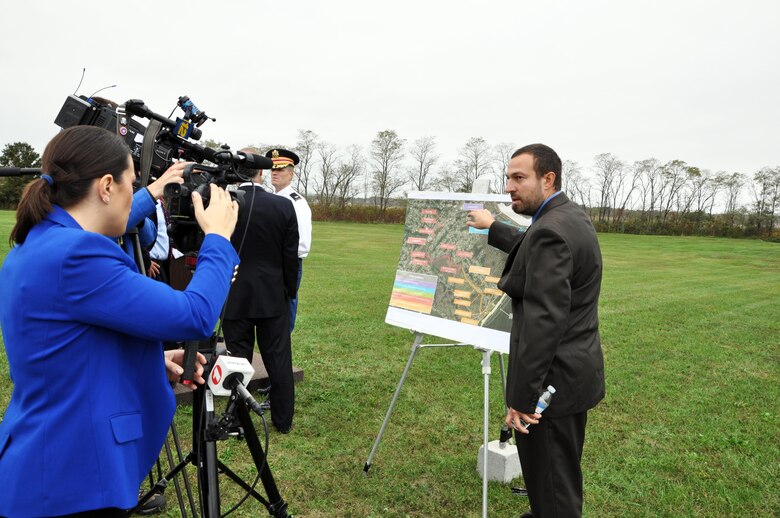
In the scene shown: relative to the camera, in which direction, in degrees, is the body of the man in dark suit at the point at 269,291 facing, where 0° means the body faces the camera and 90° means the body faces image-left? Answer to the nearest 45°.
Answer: approximately 180°

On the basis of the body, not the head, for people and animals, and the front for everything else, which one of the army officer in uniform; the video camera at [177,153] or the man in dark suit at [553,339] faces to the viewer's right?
the video camera

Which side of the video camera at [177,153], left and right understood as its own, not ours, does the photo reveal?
right

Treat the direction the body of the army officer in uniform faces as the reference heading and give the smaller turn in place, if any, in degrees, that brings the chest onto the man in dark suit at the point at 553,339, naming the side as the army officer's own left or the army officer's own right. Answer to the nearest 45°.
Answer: approximately 45° to the army officer's own left

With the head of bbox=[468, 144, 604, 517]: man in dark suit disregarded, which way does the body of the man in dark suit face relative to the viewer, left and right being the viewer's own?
facing to the left of the viewer

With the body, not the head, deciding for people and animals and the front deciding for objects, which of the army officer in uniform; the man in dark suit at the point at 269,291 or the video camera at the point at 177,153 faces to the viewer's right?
the video camera

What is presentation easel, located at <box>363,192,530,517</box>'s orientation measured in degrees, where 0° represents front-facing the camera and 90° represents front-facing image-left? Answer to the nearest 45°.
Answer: approximately 45°

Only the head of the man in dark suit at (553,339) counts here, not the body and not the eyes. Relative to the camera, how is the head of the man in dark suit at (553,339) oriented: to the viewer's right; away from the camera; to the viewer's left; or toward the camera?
to the viewer's left

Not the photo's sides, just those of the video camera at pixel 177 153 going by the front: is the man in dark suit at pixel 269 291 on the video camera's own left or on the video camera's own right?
on the video camera's own left

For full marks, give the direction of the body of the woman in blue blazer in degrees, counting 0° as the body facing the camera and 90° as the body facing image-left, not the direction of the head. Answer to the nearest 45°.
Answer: approximately 225°

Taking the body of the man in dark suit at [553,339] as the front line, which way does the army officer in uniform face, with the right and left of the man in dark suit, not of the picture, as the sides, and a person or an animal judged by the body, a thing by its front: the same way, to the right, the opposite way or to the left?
to the left
